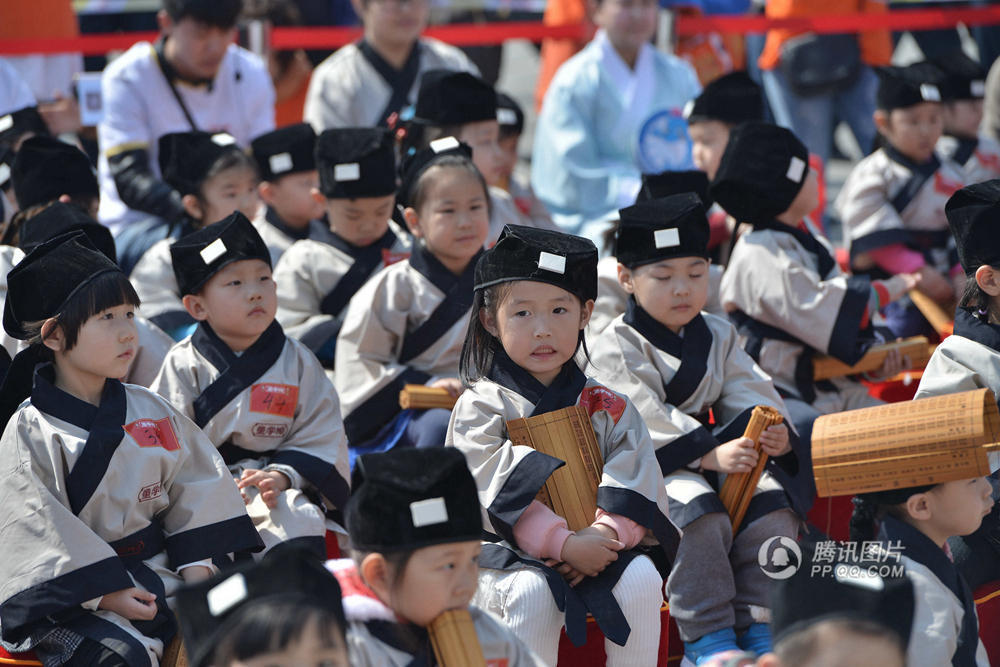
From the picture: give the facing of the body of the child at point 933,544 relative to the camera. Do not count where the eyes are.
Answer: to the viewer's right

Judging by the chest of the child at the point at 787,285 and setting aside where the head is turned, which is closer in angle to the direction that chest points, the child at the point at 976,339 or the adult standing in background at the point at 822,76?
the child

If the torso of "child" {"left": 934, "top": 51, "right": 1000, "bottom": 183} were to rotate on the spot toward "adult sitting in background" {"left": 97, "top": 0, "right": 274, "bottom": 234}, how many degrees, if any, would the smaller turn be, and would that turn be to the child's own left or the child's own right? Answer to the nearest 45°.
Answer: approximately 135° to the child's own right

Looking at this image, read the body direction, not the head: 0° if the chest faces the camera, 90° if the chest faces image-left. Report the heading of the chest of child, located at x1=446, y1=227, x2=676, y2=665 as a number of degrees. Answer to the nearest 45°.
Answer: approximately 0°

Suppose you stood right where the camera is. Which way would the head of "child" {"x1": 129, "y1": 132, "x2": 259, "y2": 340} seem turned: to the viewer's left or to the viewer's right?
to the viewer's right
